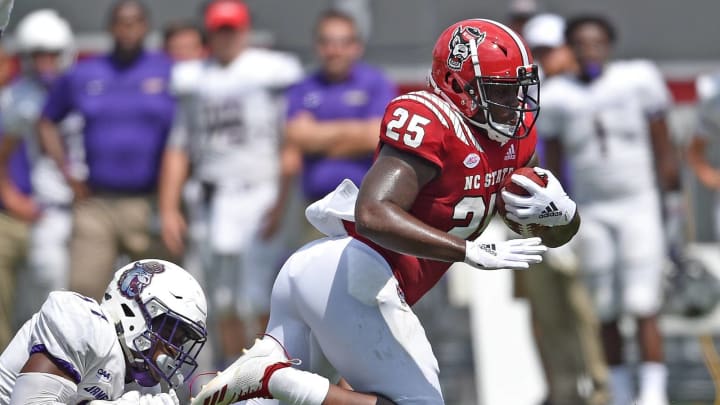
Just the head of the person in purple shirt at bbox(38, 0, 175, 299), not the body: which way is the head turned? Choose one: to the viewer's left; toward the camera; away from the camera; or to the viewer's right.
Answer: toward the camera

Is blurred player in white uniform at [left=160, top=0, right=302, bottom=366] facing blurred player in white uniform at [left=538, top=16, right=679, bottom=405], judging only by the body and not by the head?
no

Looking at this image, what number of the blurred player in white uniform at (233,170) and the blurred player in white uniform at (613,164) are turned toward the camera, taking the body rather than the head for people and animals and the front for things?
2

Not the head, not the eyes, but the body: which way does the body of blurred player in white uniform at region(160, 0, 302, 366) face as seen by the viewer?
toward the camera

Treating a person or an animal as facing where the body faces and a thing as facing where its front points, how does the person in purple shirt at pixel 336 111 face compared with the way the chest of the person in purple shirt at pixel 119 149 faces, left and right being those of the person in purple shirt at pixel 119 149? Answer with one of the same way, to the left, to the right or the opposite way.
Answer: the same way

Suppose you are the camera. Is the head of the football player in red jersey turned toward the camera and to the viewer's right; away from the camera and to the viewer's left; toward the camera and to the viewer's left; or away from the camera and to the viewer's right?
toward the camera and to the viewer's right

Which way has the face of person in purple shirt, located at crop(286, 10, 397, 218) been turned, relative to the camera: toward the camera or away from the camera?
toward the camera

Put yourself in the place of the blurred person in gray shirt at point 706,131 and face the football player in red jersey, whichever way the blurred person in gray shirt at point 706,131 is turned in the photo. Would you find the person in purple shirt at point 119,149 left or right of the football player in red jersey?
right

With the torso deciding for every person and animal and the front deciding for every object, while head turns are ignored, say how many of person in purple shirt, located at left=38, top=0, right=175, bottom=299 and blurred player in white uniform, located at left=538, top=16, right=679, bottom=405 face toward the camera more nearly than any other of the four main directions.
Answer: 2

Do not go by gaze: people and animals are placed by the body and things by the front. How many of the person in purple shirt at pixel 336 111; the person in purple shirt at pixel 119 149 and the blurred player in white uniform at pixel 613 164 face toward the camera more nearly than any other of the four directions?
3

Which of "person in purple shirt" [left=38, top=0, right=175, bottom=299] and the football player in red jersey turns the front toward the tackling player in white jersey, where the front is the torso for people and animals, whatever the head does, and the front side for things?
the person in purple shirt

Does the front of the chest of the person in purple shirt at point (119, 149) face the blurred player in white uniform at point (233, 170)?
no

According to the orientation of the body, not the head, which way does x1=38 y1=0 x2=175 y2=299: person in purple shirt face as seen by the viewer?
toward the camera

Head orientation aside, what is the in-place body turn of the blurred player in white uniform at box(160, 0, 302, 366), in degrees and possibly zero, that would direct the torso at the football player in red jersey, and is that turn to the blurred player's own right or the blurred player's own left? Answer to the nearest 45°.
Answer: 0° — they already face them

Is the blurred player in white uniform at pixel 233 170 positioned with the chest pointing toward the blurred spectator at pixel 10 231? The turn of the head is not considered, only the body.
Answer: no

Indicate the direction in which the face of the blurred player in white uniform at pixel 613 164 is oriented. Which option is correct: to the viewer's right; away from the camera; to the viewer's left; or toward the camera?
toward the camera

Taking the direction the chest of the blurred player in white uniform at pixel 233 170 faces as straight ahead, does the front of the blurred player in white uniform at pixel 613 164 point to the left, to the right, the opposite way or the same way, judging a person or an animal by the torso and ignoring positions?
the same way
